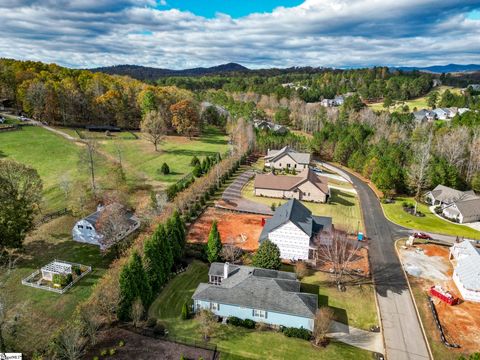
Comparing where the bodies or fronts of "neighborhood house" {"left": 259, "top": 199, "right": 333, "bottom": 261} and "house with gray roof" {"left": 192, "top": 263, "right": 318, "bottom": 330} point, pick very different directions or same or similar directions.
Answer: same or similar directions

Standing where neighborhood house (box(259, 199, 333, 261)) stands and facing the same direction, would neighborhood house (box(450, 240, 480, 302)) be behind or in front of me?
in front

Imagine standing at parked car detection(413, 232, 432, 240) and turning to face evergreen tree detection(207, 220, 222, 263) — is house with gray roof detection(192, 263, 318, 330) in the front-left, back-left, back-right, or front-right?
front-left

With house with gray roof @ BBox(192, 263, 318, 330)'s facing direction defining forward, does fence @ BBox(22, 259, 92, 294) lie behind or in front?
behind

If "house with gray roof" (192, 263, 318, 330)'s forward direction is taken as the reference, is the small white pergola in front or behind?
behind

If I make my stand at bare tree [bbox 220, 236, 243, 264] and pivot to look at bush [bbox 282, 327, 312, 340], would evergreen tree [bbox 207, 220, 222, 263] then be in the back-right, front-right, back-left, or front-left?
back-right

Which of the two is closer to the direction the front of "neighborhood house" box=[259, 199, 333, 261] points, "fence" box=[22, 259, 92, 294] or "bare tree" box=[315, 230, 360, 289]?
the bare tree
